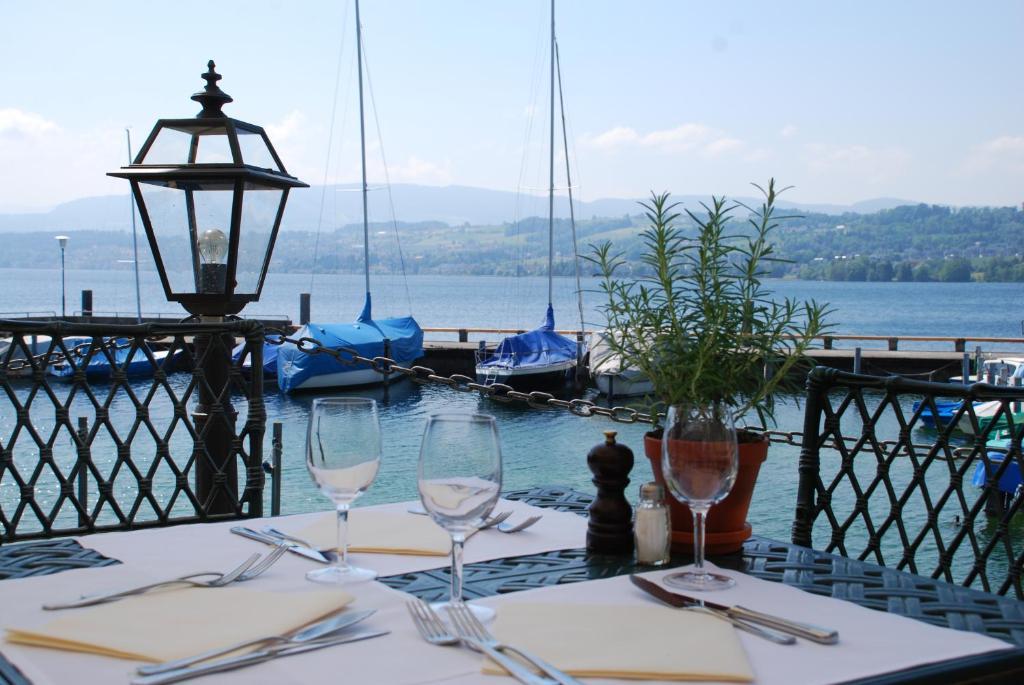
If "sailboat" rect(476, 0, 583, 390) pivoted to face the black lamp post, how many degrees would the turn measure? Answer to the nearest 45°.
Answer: approximately 135° to its right

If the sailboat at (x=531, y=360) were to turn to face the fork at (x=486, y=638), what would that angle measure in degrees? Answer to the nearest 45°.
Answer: approximately 135° to its right

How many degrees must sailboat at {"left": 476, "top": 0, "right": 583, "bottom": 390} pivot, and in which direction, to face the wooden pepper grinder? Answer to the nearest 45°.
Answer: approximately 135° to its right

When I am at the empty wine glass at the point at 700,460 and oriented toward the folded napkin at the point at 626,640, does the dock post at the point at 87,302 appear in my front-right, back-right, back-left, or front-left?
back-right

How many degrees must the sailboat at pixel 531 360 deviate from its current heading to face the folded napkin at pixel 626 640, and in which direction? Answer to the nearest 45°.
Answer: approximately 135° to its right

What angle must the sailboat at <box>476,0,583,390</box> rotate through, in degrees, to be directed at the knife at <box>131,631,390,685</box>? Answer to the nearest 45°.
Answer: approximately 135° to its right

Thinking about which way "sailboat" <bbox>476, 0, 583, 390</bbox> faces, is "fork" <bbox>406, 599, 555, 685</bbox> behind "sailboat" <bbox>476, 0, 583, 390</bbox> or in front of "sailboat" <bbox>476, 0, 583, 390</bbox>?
behind

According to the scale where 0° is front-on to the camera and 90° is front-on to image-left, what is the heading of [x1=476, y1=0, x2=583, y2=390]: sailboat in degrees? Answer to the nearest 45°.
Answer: approximately 225°

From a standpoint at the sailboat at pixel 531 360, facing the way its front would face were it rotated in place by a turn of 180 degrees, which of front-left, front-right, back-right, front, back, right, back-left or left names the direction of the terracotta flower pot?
front-left

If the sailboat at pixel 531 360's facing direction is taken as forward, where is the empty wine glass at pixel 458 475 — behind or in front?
behind

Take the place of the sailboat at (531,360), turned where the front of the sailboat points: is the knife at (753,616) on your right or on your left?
on your right

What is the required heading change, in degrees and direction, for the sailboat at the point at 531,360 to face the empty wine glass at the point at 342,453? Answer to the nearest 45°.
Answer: approximately 135° to its right

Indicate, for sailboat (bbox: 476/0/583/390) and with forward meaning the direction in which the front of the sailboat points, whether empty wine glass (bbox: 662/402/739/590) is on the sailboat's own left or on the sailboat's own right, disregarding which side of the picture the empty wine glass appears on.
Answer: on the sailboat's own right

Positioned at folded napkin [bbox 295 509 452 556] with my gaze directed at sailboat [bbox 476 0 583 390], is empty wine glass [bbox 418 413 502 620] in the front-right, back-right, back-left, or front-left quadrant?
back-right
